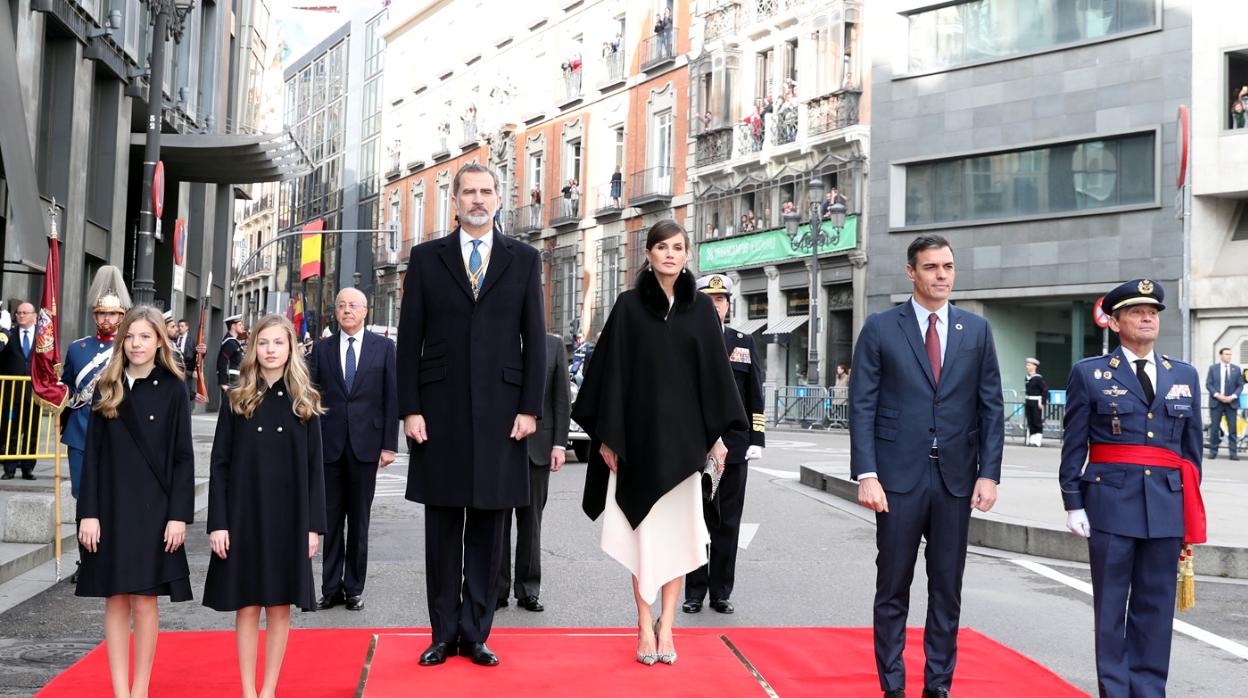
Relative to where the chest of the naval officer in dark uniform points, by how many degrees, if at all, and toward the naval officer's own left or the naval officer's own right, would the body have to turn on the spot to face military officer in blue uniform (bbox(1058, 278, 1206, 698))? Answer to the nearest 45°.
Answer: approximately 45° to the naval officer's own left

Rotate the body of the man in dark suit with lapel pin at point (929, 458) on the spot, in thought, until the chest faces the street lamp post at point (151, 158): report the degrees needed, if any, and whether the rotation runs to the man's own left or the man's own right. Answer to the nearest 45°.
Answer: approximately 135° to the man's own right

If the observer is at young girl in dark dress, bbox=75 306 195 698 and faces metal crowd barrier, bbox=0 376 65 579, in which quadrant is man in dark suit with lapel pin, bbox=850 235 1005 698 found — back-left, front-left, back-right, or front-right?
back-right

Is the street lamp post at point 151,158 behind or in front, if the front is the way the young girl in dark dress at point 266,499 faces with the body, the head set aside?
behind

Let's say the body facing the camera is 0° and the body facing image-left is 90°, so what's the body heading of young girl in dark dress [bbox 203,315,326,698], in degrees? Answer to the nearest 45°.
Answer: approximately 0°

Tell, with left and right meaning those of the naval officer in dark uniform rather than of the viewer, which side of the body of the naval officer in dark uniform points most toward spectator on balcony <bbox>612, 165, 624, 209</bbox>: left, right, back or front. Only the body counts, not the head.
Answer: back
